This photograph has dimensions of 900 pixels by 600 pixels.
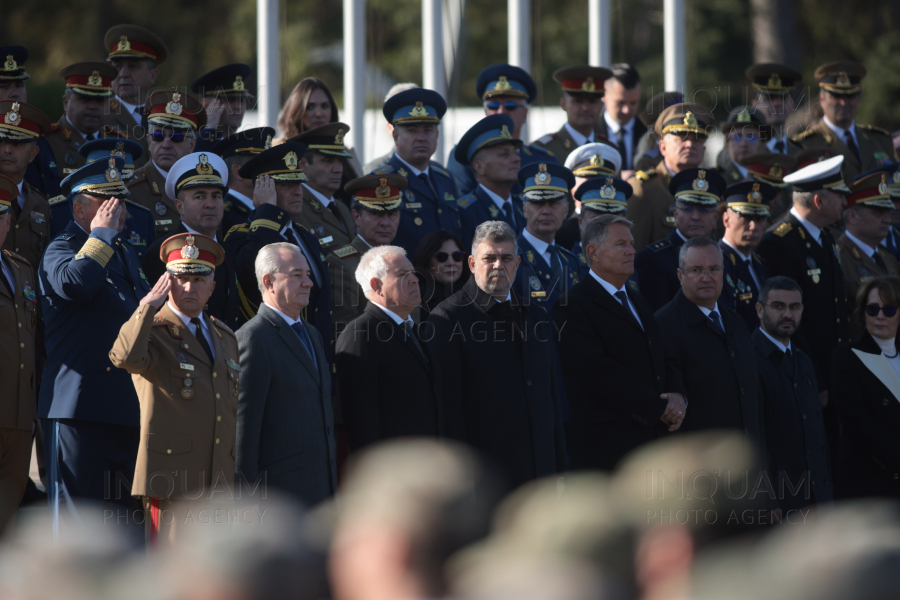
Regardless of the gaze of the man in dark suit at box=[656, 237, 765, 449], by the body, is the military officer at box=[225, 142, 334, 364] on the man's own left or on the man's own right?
on the man's own right

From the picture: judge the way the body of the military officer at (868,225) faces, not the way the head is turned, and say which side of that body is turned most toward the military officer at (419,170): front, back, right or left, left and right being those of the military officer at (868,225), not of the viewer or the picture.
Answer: right

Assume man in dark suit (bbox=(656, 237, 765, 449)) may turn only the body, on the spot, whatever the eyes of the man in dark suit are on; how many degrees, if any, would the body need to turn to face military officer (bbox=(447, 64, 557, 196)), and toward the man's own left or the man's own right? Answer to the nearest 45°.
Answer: approximately 180°

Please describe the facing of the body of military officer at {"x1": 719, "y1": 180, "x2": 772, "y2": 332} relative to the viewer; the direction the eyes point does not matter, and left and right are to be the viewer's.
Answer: facing the viewer and to the right of the viewer

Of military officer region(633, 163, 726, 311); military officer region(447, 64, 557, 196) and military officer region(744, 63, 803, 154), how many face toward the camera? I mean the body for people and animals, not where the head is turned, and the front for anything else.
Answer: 3

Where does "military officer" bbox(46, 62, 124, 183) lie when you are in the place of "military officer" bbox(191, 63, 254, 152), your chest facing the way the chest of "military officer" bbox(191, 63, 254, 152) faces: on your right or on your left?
on your right

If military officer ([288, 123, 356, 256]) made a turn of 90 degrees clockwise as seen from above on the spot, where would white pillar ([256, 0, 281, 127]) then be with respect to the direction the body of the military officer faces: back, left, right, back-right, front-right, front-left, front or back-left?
back-right

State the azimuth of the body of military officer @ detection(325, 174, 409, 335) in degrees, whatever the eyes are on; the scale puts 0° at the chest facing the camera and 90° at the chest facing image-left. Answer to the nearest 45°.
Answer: approximately 315°

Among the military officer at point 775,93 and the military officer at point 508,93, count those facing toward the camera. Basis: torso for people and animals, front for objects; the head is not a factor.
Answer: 2

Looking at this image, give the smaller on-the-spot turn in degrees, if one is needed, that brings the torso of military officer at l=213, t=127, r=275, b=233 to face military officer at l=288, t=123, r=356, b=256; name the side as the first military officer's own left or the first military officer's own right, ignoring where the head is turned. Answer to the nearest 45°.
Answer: approximately 45° to the first military officer's own left

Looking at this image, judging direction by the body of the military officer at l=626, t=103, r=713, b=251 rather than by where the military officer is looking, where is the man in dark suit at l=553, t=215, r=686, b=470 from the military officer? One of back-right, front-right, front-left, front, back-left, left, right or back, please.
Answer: front-right

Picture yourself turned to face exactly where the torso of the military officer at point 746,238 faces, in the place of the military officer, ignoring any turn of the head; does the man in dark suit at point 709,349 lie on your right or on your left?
on your right
